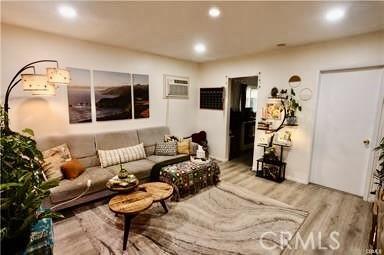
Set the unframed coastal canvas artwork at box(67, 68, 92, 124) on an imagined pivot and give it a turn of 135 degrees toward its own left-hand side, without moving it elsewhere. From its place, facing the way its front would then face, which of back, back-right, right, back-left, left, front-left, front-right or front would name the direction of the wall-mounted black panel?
right

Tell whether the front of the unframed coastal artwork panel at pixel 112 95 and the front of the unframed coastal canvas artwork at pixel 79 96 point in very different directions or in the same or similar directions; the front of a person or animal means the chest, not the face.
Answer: same or similar directions

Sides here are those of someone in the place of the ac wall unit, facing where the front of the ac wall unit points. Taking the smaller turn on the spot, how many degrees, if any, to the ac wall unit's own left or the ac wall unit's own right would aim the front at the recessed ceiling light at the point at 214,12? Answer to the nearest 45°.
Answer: approximately 45° to the ac wall unit's own right

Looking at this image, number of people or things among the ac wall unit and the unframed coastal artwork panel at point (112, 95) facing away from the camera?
0

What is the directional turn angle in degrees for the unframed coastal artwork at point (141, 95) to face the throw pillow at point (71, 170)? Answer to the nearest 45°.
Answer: approximately 90° to its right

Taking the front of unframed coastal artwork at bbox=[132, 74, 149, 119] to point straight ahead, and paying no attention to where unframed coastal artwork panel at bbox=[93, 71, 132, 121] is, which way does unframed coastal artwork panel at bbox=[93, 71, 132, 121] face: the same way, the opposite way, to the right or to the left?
the same way

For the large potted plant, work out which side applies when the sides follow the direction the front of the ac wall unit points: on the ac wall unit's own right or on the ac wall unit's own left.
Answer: on the ac wall unit's own right

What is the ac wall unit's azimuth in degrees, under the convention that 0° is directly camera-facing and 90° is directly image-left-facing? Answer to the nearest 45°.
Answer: approximately 315°

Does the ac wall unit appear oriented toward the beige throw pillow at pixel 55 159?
no

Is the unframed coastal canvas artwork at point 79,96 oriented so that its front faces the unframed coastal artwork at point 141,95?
no

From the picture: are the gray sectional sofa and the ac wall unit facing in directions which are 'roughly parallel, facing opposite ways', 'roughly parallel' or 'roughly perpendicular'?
roughly parallel

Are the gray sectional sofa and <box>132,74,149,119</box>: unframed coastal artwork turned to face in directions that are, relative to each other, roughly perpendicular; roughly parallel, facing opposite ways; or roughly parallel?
roughly parallel

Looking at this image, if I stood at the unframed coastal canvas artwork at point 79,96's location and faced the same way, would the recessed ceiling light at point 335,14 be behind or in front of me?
in front

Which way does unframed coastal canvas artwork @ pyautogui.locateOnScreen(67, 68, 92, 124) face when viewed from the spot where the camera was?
facing the viewer and to the right of the viewer

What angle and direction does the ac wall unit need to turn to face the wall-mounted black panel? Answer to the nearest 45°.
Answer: approximately 45° to its left
